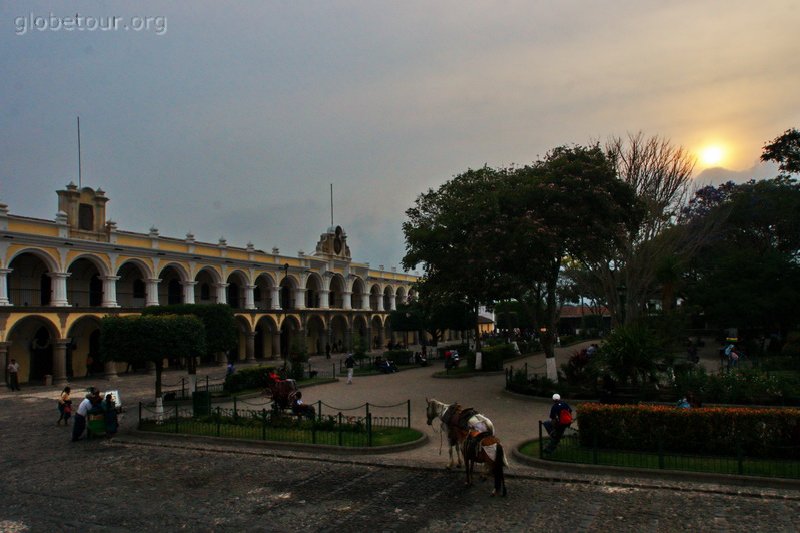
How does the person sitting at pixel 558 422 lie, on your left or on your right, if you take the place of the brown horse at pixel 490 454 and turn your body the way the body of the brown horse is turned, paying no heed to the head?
on your right

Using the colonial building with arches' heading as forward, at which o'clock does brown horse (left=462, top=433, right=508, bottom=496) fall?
The brown horse is roughly at 1 o'clock from the colonial building with arches.

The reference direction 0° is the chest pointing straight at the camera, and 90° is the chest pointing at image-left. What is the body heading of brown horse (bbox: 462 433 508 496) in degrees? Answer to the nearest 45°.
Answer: approximately 135°

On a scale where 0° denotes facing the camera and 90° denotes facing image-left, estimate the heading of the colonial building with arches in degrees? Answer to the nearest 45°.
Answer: approximately 315°

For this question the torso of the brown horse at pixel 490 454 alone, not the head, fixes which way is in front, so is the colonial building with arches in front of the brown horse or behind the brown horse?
in front

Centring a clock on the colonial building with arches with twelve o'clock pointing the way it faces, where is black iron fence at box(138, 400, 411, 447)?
The black iron fence is roughly at 1 o'clock from the colonial building with arches.

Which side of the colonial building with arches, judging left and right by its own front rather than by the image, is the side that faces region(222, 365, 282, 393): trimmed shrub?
front

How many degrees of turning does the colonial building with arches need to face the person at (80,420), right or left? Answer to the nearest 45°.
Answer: approximately 45° to its right
